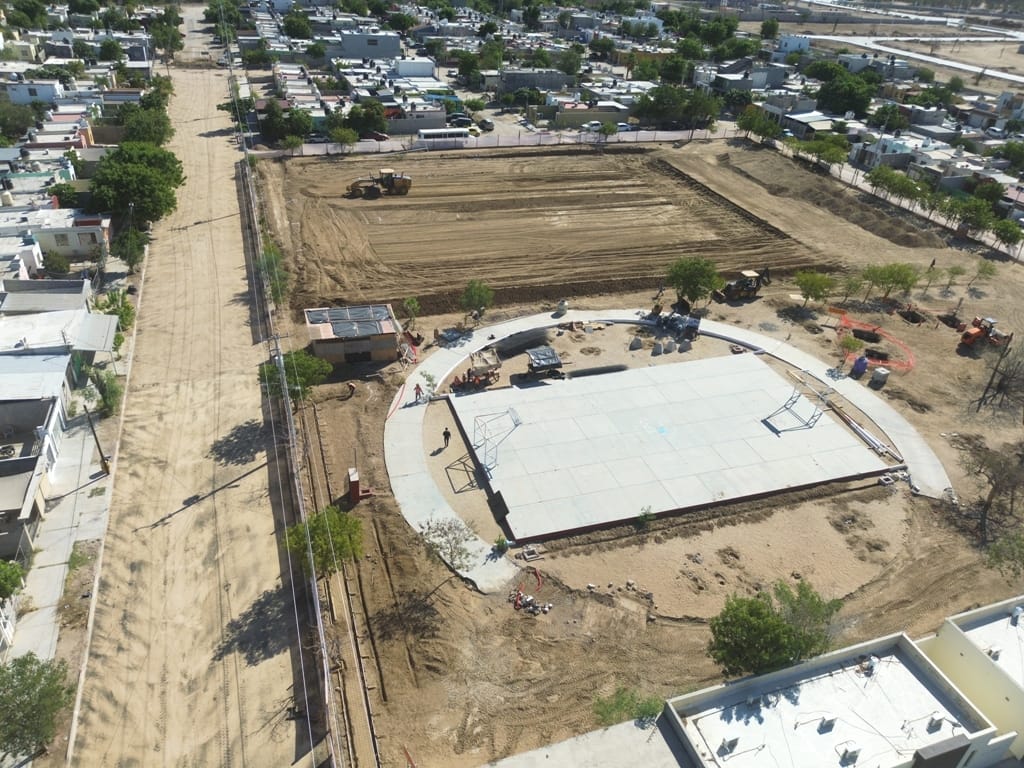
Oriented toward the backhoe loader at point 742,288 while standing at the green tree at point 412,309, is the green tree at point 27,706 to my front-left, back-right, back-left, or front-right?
back-right

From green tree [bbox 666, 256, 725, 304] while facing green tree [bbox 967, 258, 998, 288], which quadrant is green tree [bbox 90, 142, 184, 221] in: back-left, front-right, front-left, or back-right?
back-left

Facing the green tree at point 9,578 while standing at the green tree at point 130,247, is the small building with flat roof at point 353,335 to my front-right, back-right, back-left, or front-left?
front-left

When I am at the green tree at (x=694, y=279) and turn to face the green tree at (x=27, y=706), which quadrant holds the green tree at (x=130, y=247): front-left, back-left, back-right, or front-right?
front-right

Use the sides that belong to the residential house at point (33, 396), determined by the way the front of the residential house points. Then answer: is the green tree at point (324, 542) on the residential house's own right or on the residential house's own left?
on the residential house's own right

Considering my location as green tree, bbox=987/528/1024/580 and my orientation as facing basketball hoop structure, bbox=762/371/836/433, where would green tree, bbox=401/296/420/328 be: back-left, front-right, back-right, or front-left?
front-left

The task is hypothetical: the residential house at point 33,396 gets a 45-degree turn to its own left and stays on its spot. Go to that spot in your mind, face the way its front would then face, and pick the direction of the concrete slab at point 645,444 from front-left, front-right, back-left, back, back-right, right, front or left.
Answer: right

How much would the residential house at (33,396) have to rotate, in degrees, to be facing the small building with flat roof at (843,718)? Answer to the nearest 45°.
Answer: approximately 45° to its right

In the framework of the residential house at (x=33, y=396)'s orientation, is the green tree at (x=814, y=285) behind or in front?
in front

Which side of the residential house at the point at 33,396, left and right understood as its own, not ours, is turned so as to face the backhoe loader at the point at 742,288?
front

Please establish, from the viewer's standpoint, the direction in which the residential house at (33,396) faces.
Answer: facing to the right of the viewer

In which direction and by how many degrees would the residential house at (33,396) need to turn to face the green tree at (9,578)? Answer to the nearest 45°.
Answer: approximately 90° to its right

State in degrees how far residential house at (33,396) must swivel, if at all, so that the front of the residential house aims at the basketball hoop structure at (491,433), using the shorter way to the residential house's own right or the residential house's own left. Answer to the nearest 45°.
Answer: approximately 45° to the residential house's own right

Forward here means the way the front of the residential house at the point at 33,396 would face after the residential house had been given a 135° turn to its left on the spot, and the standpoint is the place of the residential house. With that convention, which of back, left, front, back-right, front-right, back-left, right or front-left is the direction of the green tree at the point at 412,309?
back-right

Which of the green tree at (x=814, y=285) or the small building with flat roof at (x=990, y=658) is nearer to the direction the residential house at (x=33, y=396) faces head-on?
the green tree

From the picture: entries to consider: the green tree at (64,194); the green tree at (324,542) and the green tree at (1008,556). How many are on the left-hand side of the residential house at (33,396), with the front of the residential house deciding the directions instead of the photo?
1

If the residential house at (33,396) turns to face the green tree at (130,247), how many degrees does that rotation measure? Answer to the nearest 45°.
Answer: approximately 45° to its left
